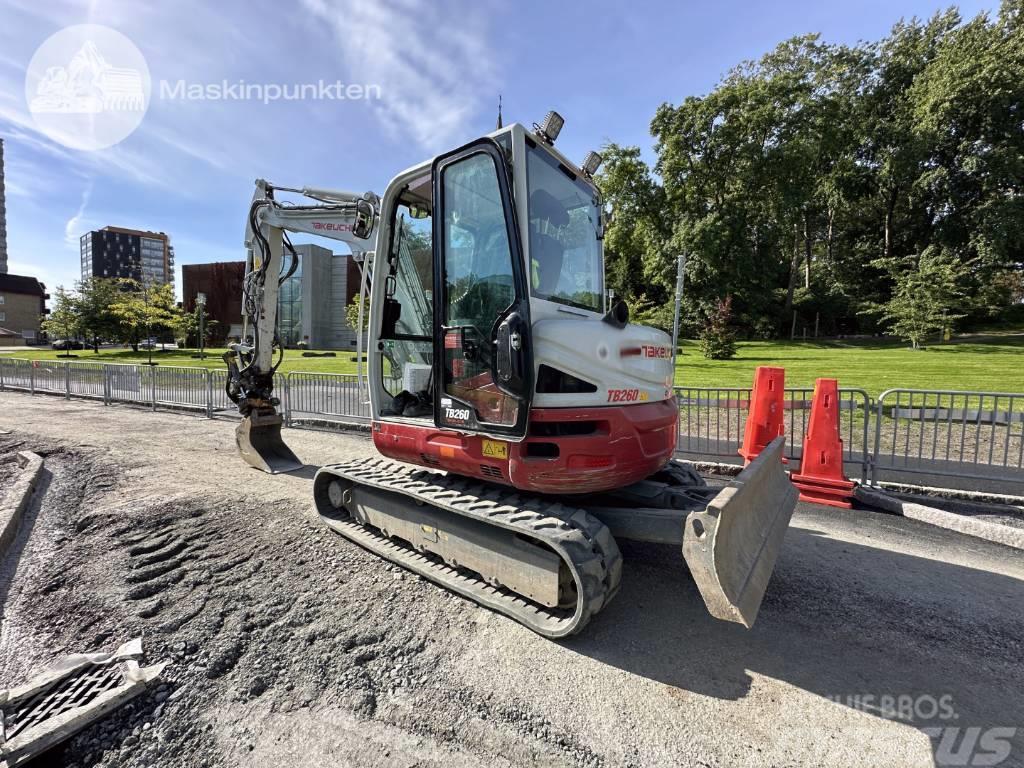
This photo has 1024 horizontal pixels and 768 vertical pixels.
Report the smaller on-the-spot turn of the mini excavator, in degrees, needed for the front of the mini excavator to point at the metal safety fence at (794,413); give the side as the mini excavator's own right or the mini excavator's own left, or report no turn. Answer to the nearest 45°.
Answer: approximately 90° to the mini excavator's own right

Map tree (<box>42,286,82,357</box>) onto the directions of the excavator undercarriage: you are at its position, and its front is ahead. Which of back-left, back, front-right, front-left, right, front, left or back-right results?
back

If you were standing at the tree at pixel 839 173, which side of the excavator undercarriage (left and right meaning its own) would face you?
left

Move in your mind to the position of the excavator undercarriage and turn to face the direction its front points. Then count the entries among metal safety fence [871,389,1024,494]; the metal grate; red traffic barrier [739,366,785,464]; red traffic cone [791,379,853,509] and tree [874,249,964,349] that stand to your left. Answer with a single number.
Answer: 4

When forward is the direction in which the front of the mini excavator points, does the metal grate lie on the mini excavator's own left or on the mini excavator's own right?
on the mini excavator's own left

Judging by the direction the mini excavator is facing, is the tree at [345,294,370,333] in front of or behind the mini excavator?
in front

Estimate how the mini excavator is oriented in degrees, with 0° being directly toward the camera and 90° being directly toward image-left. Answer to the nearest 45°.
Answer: approximately 135°

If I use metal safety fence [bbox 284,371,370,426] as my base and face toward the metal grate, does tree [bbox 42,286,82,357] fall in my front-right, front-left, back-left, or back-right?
back-right

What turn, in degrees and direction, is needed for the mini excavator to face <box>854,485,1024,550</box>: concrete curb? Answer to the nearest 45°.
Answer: approximately 135° to its right

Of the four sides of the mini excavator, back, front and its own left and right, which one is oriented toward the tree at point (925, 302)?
right
